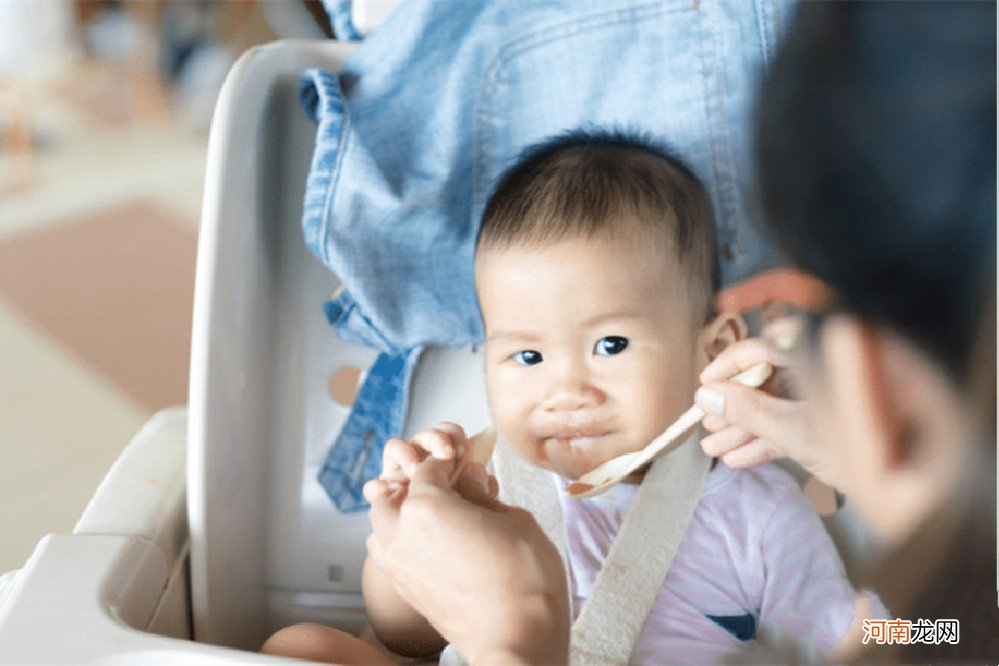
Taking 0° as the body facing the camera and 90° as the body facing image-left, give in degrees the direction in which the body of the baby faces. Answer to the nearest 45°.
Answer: approximately 45°
